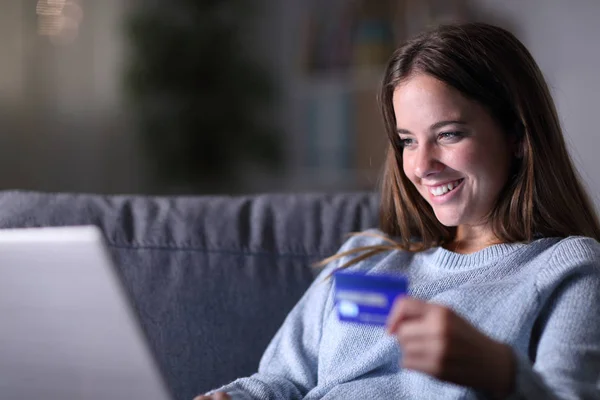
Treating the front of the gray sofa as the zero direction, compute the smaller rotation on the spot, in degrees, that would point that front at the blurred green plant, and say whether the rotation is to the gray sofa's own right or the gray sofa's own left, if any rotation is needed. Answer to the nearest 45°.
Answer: approximately 180°

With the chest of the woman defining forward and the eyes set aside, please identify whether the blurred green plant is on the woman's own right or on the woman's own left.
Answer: on the woman's own right

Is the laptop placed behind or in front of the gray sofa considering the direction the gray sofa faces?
in front

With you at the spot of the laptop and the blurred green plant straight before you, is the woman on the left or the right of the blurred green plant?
right

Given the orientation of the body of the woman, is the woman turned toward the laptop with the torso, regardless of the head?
yes

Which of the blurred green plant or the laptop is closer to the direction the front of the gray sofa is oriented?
the laptop

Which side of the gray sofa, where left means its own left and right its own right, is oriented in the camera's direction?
front

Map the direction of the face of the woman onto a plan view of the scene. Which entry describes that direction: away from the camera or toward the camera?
toward the camera
